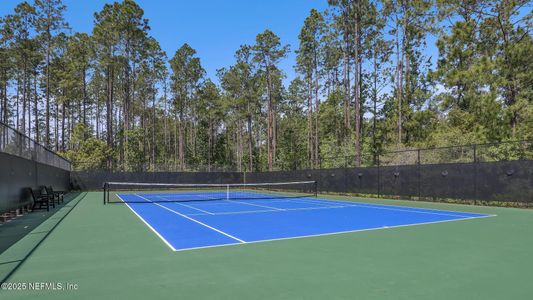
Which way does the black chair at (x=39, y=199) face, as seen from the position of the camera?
facing to the right of the viewer

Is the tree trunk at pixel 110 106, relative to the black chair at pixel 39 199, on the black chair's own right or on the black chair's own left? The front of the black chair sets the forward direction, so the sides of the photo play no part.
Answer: on the black chair's own left
